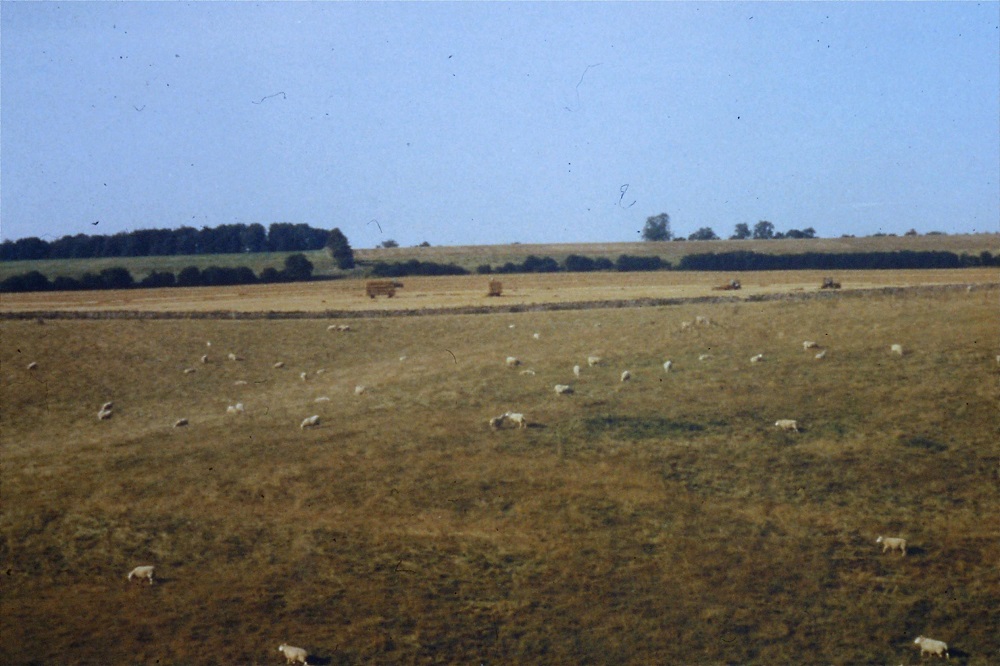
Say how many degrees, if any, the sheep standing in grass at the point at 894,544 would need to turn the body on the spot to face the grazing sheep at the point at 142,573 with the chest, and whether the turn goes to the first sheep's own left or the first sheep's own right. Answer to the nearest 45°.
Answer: approximately 45° to the first sheep's own left

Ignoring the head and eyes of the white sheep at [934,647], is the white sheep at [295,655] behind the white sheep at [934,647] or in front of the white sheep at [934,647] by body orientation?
in front

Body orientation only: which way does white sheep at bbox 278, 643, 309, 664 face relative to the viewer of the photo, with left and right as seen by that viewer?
facing to the left of the viewer

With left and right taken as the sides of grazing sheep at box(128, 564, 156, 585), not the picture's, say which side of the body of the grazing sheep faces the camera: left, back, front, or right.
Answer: left

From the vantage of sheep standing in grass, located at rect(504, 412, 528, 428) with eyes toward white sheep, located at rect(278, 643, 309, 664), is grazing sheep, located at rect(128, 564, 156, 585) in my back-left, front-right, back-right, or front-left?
front-right

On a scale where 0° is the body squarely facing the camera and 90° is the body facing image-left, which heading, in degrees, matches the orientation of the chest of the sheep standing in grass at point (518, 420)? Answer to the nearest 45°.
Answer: approximately 90°

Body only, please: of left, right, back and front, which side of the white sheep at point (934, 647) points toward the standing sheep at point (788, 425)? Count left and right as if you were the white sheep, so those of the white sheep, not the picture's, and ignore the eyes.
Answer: right

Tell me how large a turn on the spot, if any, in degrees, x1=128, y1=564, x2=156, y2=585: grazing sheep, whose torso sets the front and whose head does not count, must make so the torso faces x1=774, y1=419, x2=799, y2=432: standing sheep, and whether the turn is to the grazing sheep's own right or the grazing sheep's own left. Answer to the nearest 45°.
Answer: approximately 180°

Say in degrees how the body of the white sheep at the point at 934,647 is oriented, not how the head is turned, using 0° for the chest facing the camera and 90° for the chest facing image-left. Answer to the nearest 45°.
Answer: approximately 90°

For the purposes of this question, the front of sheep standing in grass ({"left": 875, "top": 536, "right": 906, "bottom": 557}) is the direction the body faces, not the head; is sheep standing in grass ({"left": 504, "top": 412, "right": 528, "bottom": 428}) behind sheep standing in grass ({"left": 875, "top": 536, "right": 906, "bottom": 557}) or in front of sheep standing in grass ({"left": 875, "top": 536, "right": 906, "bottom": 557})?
in front

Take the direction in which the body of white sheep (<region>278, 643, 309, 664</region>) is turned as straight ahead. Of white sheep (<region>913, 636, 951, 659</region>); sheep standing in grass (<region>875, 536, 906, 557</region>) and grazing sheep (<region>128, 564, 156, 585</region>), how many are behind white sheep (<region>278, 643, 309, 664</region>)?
2

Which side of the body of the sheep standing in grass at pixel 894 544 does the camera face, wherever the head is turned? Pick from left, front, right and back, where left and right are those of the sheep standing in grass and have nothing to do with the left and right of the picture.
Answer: left

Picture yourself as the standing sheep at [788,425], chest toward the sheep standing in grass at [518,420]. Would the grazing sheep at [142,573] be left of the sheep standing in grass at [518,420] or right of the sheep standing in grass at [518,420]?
left

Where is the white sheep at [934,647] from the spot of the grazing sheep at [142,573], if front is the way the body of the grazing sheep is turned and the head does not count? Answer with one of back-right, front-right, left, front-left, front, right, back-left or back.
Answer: back-left
